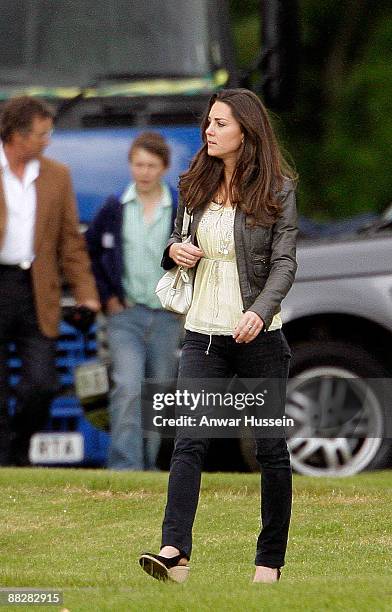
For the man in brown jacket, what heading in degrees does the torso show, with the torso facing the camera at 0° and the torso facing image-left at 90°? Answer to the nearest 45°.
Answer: approximately 0°

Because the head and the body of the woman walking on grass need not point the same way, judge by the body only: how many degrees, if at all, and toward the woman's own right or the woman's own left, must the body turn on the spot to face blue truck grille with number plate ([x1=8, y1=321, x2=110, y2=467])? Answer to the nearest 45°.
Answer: approximately 135° to the woman's own right

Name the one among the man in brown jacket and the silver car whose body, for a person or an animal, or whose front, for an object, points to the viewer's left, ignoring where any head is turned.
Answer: the silver car

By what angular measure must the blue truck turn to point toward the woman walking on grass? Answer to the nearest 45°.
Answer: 0° — it already faces them

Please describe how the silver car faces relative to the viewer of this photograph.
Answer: facing to the left of the viewer

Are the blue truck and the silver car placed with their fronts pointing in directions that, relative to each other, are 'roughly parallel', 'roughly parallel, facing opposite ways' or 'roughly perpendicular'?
roughly perpendicular
